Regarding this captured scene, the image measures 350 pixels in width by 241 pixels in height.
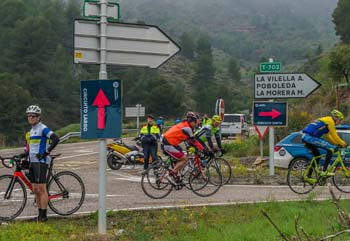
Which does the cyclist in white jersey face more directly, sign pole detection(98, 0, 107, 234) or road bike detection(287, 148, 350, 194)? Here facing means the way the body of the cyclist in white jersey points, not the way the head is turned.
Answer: the sign pole

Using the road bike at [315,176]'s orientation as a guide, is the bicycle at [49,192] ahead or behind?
behind

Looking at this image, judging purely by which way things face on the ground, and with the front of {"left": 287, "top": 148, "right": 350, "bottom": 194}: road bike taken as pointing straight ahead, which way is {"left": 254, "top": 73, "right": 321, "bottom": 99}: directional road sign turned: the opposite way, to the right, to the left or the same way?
to the right

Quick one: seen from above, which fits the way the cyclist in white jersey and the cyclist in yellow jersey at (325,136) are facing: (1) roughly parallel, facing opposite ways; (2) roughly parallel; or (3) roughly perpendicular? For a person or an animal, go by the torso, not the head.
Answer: roughly perpendicular

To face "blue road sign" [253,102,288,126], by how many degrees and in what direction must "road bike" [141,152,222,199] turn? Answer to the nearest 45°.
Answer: approximately 45° to its left

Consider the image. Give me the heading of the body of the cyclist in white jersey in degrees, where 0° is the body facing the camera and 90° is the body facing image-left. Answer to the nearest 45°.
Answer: approximately 45°

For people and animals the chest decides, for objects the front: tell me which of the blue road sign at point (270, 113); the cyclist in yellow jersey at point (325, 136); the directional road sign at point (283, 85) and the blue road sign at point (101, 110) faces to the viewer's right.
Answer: the cyclist in yellow jersey

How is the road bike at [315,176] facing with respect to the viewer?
to the viewer's right

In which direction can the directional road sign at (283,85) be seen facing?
toward the camera

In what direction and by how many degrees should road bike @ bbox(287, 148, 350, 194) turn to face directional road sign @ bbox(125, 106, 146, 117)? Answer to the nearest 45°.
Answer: approximately 135° to its left
